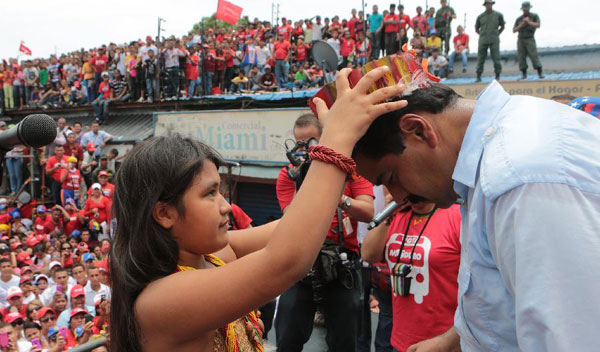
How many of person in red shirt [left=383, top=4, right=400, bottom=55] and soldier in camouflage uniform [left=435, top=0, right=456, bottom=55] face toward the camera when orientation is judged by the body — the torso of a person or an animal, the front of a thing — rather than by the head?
2

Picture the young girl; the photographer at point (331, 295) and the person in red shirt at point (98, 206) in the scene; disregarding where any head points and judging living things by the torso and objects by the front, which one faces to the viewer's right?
the young girl

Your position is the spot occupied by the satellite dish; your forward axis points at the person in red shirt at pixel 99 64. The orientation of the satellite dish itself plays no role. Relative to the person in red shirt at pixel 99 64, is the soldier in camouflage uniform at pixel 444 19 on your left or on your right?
right

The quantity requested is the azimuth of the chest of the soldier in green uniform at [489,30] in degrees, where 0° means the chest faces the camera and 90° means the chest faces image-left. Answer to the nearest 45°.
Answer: approximately 0°

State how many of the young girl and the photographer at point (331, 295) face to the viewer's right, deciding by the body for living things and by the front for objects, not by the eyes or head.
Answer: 1

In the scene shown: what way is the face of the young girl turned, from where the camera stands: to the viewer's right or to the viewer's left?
to the viewer's right

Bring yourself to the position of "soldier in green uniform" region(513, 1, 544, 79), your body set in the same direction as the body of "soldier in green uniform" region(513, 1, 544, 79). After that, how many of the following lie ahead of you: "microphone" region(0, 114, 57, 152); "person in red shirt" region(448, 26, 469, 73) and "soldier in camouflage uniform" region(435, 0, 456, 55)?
1

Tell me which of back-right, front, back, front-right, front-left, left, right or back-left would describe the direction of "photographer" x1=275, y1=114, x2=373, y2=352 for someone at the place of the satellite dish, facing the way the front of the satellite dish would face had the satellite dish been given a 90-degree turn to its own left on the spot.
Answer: back-right

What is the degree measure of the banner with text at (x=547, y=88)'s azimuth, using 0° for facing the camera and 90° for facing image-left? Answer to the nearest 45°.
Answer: approximately 0°
